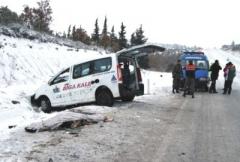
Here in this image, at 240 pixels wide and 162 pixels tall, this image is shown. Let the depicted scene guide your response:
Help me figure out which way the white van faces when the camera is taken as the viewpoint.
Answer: facing away from the viewer and to the left of the viewer

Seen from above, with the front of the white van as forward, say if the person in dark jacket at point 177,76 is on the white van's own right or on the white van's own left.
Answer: on the white van's own right

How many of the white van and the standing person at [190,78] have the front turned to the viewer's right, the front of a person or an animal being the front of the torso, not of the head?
0

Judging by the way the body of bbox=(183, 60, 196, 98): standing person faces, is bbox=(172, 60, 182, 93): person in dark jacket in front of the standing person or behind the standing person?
in front

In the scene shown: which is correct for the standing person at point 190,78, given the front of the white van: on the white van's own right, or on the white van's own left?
on the white van's own right
